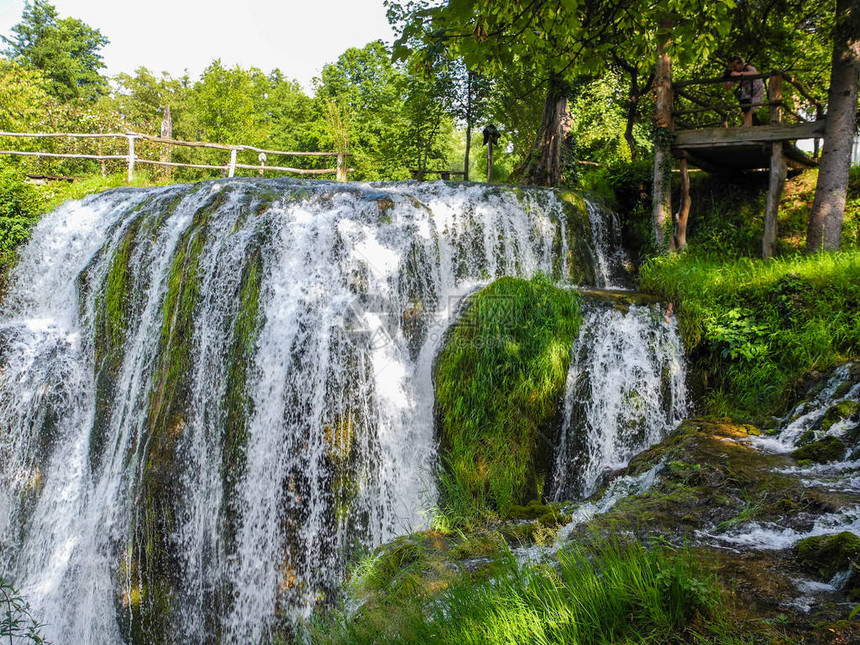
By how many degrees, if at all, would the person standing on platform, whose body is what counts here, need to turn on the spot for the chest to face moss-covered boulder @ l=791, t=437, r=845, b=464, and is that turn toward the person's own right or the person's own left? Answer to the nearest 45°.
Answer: approximately 45° to the person's own left

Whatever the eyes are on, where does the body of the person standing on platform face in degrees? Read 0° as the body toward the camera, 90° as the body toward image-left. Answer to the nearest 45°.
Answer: approximately 45°

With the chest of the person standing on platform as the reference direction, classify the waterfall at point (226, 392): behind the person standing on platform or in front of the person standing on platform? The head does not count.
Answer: in front

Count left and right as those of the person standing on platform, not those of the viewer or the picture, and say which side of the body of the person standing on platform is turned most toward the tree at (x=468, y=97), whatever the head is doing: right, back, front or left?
right

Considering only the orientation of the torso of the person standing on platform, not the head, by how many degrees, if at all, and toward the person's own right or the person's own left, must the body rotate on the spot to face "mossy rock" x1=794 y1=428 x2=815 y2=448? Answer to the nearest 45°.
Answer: approximately 45° to the person's own left

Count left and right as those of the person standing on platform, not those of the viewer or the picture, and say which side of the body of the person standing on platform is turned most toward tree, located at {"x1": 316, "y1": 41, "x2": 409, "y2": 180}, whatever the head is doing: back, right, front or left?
right

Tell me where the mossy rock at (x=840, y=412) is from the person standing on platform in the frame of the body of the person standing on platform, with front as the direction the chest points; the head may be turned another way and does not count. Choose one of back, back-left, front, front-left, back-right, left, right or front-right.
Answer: front-left

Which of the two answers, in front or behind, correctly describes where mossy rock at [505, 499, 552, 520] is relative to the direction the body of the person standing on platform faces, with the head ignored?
in front
